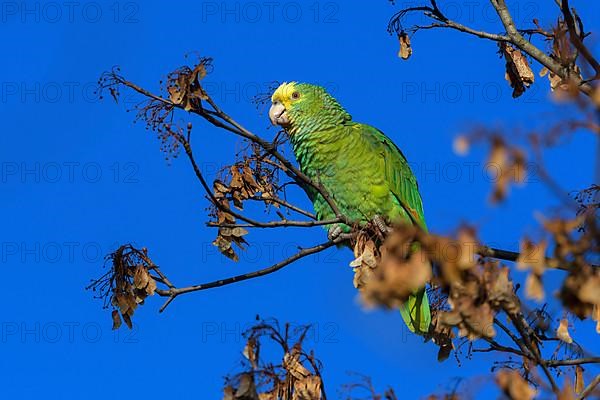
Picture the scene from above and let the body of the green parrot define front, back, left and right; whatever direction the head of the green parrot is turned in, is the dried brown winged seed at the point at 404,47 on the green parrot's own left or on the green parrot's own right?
on the green parrot's own left

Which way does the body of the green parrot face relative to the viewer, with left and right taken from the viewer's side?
facing to the left of the viewer

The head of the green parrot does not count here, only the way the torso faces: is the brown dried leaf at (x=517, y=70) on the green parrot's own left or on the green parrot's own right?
on the green parrot's own left

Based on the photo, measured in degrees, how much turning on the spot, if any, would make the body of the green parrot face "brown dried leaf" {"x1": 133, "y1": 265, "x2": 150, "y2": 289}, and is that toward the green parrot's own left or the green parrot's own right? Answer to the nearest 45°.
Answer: approximately 45° to the green parrot's own right
